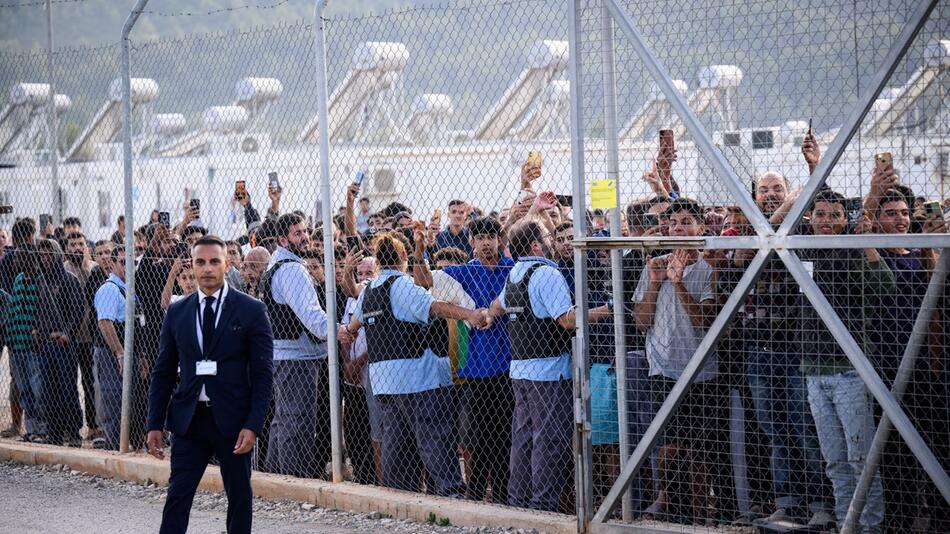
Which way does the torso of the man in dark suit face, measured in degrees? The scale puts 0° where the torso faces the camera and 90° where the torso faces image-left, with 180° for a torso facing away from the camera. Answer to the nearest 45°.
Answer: approximately 0°

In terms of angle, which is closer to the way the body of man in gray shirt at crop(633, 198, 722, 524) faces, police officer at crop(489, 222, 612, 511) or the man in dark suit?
the man in dark suit

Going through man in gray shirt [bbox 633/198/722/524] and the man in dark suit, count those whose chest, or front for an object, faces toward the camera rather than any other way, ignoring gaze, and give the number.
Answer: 2

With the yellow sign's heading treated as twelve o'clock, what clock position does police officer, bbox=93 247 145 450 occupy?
The police officer is roughly at 4 o'clock from the yellow sign.

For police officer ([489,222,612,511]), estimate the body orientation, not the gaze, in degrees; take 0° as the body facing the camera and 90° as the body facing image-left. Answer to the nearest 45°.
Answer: approximately 225°

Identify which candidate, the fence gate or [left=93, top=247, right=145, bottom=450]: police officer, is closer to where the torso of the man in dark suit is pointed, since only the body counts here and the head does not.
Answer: the fence gate

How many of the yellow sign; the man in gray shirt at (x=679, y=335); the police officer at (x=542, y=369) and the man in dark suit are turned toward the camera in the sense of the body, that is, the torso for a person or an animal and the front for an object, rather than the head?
3
